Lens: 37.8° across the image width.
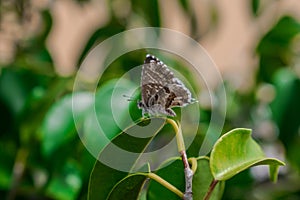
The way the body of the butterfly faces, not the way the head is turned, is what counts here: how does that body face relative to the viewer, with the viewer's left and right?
facing to the left of the viewer
